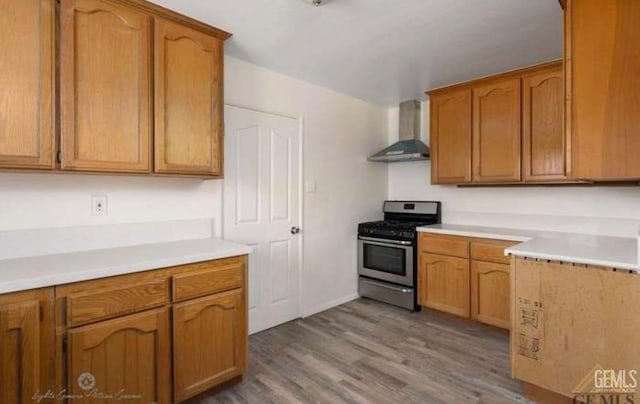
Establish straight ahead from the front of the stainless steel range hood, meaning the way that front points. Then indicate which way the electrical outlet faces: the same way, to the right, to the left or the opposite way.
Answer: to the left

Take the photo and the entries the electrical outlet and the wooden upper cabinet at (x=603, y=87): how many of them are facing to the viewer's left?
1

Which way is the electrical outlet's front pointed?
toward the camera

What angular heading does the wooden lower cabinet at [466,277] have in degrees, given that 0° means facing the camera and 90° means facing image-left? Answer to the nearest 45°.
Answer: approximately 45°

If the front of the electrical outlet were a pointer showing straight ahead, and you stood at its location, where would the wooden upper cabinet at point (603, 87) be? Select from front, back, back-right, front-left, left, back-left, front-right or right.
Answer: front-left

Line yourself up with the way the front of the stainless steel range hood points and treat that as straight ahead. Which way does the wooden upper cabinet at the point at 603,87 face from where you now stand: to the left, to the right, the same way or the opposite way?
to the right

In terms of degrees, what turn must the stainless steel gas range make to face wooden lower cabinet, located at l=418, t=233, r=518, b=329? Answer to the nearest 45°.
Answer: approximately 90° to its left

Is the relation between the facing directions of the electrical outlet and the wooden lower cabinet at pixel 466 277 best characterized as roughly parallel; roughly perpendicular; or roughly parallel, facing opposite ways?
roughly perpendicular

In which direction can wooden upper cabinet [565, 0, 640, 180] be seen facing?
to the viewer's left

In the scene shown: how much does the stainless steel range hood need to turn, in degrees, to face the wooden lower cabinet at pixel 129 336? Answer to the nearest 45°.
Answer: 0° — it already faces it

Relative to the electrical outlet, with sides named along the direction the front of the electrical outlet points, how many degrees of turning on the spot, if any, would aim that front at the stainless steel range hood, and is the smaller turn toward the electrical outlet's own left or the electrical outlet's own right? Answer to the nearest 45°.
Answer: approximately 90° to the electrical outlet's own left

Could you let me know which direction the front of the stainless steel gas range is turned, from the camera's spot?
facing the viewer and to the left of the viewer

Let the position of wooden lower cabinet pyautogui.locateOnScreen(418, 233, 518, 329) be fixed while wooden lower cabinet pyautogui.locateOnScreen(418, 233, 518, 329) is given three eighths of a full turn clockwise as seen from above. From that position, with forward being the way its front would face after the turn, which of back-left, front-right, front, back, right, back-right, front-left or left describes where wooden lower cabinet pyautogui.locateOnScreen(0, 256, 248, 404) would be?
back-left
